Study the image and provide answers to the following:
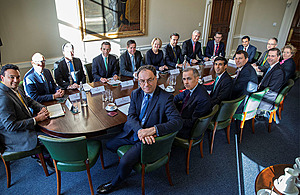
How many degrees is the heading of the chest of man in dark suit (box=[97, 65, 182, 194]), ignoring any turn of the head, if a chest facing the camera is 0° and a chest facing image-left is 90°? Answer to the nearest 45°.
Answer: approximately 45°

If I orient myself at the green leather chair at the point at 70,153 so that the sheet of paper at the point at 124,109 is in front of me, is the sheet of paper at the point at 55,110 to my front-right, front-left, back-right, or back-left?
front-left

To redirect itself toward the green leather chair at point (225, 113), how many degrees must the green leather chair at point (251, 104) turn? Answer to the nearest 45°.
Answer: approximately 90° to its left

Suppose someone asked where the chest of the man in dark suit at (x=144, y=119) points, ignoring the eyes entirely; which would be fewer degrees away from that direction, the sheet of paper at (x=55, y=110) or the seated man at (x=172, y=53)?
the sheet of paper

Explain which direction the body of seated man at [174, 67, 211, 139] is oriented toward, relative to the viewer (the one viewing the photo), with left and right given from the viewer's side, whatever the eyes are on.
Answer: facing the viewer and to the left of the viewer

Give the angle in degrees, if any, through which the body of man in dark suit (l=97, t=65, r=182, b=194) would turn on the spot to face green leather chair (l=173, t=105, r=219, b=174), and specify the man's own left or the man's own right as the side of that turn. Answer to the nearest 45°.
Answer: approximately 135° to the man's own left

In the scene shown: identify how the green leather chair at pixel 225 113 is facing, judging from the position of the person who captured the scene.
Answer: facing away from the viewer and to the left of the viewer

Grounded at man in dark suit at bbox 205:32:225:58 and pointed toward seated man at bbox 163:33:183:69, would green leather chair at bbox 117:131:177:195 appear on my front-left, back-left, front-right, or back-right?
front-left

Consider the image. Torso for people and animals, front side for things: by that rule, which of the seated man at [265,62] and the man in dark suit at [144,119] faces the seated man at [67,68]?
the seated man at [265,62]

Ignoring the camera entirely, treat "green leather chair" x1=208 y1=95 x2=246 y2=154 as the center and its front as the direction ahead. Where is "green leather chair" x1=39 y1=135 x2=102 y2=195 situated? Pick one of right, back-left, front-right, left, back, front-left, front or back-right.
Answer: left

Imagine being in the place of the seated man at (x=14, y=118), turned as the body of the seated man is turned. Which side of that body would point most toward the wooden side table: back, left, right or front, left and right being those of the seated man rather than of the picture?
front
